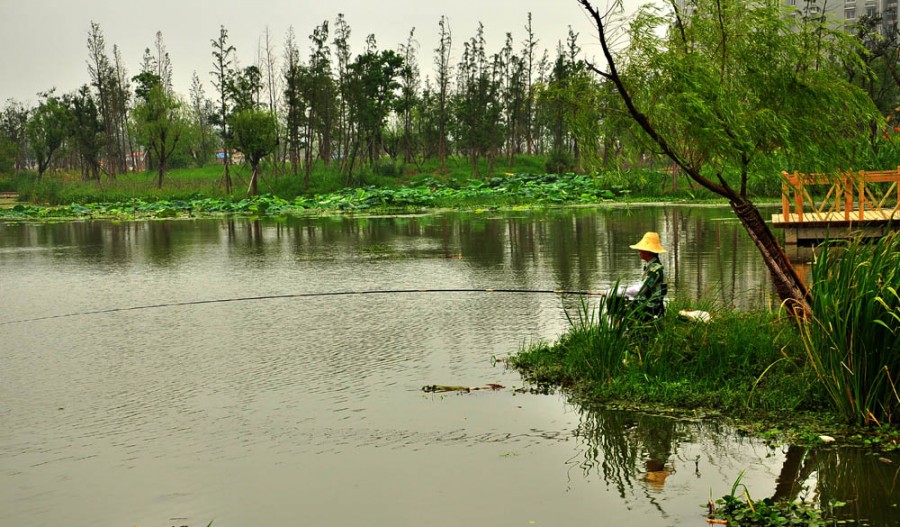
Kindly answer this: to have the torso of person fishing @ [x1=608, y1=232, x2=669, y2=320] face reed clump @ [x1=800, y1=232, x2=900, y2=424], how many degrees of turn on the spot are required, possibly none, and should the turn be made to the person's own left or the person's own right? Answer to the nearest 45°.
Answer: approximately 135° to the person's own left

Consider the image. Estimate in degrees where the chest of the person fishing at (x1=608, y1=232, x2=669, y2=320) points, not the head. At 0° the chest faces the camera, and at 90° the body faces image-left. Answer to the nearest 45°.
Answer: approximately 90°

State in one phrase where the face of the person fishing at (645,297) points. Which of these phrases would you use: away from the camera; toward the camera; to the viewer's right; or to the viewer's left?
to the viewer's left
